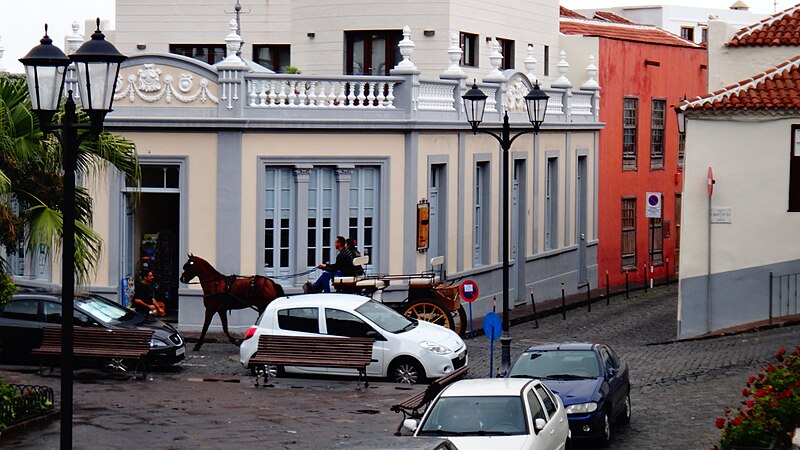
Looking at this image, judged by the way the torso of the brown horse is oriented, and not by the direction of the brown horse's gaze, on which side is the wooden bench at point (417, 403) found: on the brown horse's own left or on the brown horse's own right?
on the brown horse's own left

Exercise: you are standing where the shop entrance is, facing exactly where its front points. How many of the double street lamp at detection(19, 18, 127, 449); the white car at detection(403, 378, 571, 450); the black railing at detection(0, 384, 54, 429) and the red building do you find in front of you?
3

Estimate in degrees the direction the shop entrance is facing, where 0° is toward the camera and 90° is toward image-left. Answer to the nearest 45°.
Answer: approximately 0°

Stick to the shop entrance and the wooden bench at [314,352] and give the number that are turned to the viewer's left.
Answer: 0

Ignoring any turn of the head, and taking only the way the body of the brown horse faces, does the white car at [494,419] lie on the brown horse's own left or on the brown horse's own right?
on the brown horse's own left

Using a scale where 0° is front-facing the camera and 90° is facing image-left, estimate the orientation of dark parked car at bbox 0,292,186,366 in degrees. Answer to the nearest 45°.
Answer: approximately 315°

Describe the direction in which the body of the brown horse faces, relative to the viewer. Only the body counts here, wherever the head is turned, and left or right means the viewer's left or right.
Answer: facing to the left of the viewer

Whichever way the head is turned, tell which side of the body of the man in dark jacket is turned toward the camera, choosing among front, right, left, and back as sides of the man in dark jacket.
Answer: left

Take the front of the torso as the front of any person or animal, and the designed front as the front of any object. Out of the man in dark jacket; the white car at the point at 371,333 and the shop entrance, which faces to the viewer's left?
the man in dark jacket

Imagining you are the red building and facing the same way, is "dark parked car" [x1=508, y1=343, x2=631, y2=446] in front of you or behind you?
in front

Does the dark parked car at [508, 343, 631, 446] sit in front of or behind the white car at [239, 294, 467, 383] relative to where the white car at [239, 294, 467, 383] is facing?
in front

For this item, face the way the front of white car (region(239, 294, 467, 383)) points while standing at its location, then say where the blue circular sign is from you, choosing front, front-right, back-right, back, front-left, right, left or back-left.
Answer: front-left

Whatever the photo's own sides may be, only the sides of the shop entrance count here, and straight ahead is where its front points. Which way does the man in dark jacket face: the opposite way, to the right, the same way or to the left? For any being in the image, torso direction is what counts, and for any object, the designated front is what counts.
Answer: to the right

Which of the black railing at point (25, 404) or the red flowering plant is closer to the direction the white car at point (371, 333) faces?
the red flowering plant

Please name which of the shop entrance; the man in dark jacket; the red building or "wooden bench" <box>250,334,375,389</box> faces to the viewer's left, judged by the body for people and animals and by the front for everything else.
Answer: the man in dark jacket
